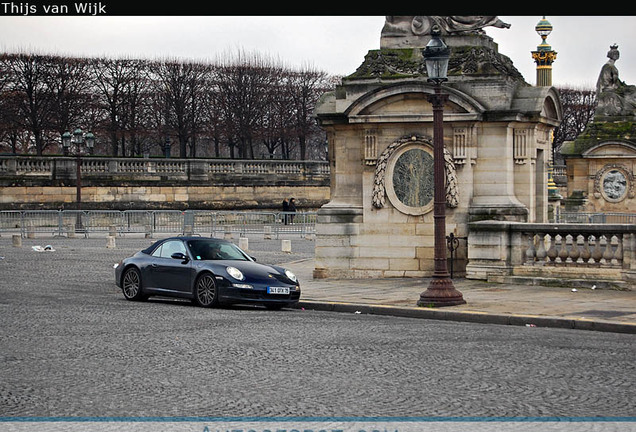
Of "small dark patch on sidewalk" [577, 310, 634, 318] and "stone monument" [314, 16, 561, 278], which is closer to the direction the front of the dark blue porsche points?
the small dark patch on sidewalk

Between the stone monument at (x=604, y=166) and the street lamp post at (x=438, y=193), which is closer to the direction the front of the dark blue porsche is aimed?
the street lamp post

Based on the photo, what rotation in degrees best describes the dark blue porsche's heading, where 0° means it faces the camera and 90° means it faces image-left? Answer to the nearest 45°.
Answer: approximately 315°

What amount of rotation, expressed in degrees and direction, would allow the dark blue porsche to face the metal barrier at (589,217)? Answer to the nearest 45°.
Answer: approximately 90° to its left

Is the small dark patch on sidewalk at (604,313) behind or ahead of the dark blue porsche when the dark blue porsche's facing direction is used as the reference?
ahead

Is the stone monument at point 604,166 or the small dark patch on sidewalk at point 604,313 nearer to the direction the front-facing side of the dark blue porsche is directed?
the small dark patch on sidewalk

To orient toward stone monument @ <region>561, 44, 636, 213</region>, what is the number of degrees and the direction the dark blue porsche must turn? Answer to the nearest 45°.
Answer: approximately 90° to its left

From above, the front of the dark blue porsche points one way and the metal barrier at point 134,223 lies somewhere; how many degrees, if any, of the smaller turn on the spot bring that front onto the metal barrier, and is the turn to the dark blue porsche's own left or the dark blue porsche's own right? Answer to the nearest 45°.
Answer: approximately 135° to the dark blue porsche's own left

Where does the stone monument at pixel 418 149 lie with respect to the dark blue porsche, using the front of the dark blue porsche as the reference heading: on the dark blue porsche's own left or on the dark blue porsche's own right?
on the dark blue porsche's own left
